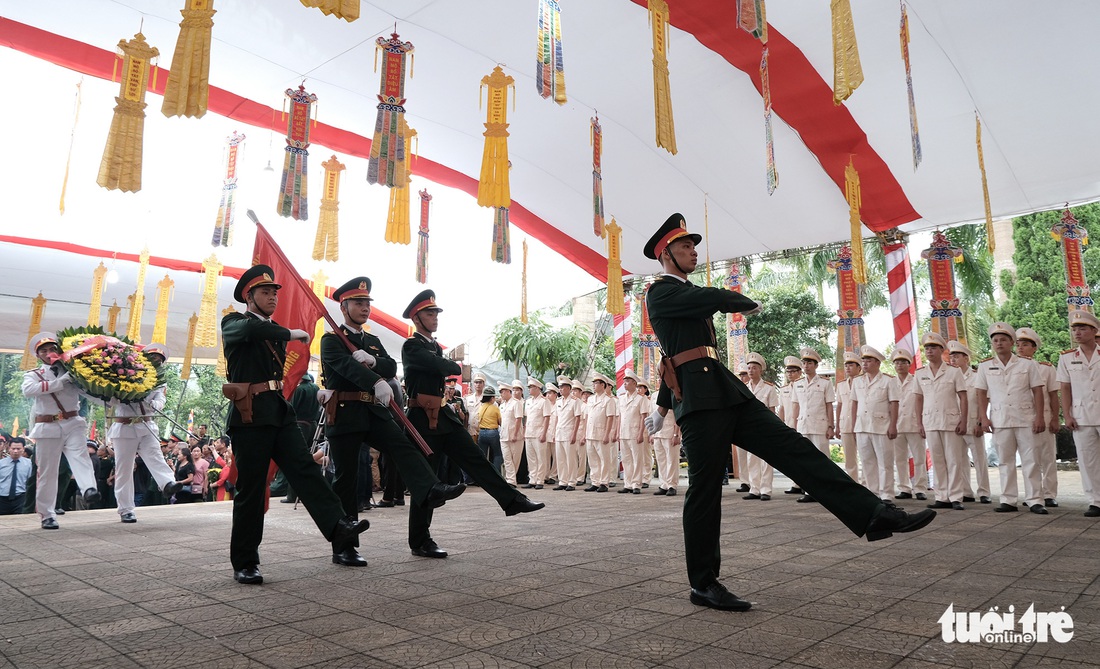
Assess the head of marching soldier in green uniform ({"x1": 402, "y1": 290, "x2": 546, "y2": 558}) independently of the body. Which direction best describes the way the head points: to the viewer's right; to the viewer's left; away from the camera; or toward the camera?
to the viewer's right

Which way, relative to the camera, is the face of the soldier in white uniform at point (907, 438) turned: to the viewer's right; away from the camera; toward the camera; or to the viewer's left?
toward the camera

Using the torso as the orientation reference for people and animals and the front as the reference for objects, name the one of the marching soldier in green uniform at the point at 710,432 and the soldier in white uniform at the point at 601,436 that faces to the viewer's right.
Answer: the marching soldier in green uniform

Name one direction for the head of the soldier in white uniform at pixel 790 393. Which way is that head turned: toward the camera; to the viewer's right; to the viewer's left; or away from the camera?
toward the camera

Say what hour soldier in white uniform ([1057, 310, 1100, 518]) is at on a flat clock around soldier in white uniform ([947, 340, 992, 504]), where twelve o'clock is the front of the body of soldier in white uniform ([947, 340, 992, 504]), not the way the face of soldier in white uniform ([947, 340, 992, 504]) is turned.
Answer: soldier in white uniform ([1057, 310, 1100, 518]) is roughly at 9 o'clock from soldier in white uniform ([947, 340, 992, 504]).

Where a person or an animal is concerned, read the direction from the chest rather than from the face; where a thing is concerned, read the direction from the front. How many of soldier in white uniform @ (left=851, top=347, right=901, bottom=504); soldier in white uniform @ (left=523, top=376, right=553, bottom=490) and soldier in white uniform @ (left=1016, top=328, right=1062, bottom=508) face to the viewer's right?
0

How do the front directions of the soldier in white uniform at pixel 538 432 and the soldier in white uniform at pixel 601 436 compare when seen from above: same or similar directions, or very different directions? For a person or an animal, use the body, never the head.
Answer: same or similar directions

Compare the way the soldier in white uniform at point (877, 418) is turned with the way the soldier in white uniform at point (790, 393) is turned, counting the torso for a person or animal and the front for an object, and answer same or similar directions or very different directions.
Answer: same or similar directions

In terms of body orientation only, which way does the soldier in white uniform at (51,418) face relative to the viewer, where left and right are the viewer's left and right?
facing the viewer and to the right of the viewer

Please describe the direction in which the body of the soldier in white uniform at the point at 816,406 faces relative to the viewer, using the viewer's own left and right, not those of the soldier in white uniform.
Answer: facing the viewer and to the left of the viewer

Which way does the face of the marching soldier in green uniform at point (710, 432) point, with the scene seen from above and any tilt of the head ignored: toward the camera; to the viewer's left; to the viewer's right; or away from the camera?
to the viewer's right

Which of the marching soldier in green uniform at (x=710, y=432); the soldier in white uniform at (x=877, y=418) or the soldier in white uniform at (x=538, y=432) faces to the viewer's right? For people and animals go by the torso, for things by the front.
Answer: the marching soldier in green uniform

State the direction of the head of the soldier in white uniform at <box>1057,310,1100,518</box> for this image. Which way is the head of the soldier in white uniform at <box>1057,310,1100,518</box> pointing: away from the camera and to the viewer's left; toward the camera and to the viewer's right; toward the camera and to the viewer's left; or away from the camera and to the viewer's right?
toward the camera and to the viewer's left
